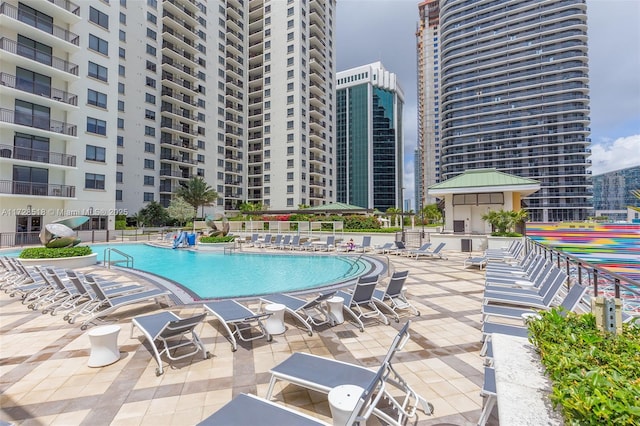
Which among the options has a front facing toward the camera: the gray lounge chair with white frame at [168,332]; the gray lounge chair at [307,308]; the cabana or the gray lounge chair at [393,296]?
the cabana

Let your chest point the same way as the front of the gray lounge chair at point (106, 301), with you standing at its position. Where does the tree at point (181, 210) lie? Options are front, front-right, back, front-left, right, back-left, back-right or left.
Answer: front-left

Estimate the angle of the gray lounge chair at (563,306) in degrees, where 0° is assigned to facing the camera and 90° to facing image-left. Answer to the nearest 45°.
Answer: approximately 90°

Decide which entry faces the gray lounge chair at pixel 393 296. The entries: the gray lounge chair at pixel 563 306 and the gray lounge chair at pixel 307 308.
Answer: the gray lounge chair at pixel 563 306

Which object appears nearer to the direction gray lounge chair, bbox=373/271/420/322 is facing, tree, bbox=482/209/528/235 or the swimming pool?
the swimming pool

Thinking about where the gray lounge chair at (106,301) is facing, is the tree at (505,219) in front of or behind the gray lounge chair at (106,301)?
in front

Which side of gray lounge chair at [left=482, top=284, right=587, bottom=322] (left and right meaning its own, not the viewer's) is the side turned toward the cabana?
right

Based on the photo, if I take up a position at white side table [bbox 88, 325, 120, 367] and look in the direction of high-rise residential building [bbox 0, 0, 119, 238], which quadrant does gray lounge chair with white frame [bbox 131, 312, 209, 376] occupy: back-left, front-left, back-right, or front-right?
back-right

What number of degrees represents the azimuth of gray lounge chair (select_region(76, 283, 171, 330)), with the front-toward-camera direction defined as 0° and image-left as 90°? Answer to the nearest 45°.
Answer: approximately 225°
